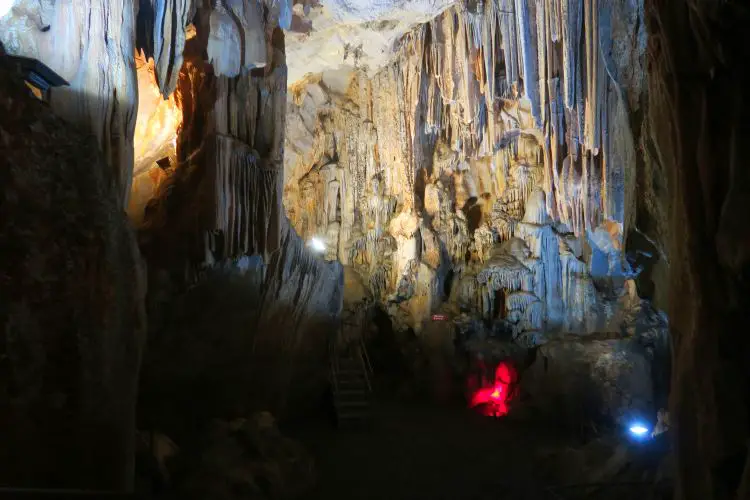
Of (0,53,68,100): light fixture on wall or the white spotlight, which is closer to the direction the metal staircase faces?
the light fixture on wall

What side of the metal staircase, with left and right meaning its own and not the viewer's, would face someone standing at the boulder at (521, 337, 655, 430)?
left

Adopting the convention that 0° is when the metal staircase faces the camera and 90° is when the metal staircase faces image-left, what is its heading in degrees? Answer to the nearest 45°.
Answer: approximately 0°

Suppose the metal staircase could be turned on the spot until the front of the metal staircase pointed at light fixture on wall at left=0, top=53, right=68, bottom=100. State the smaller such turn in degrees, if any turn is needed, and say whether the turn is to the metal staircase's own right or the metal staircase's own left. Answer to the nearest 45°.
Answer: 0° — it already faces it
